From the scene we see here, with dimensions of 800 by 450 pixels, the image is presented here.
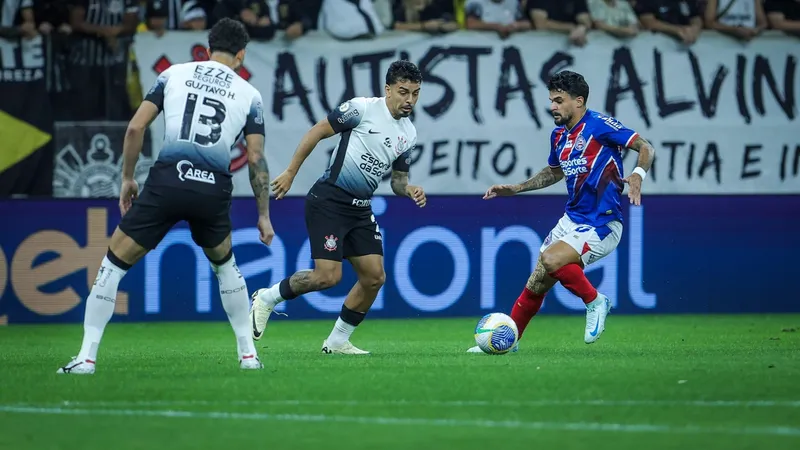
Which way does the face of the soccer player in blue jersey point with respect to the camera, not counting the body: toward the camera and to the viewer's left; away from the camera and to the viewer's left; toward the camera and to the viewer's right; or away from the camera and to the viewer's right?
toward the camera and to the viewer's left

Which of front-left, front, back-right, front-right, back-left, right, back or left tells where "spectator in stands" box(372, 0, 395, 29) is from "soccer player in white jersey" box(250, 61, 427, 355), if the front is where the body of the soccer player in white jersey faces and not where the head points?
back-left

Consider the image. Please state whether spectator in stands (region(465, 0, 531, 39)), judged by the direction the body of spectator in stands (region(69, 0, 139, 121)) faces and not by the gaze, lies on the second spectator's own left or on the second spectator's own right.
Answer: on the second spectator's own left

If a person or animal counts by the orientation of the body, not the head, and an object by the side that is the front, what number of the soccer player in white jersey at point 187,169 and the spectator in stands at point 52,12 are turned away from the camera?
1

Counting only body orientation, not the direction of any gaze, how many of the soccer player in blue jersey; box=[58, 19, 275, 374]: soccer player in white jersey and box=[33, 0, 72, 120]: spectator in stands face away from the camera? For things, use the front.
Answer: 1

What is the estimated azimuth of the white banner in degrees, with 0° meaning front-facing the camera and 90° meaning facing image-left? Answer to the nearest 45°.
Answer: approximately 0°

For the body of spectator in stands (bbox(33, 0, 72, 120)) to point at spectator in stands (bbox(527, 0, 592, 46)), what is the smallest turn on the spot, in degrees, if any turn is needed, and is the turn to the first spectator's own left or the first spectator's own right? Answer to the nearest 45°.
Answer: approximately 90° to the first spectator's own left

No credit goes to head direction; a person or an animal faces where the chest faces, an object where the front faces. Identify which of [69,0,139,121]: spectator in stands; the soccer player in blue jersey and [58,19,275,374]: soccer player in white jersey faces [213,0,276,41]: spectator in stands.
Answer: the soccer player in white jersey

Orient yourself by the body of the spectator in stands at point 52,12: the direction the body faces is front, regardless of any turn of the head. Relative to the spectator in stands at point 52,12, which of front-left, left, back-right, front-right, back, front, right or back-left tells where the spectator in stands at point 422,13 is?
left

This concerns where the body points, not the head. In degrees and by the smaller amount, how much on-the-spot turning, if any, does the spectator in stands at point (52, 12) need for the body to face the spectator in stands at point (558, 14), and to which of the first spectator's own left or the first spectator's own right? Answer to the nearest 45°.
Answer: approximately 90° to the first spectator's own left

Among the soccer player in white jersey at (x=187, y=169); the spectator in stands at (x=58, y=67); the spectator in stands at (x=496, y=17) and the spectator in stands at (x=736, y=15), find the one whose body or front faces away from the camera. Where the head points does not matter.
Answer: the soccer player in white jersey

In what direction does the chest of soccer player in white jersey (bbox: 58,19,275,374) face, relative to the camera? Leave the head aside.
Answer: away from the camera

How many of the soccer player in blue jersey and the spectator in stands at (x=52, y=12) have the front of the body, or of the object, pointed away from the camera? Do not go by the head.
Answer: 0

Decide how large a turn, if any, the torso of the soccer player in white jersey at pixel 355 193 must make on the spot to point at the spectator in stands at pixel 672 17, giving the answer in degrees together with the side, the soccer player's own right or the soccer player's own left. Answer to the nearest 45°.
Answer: approximately 90° to the soccer player's own left
